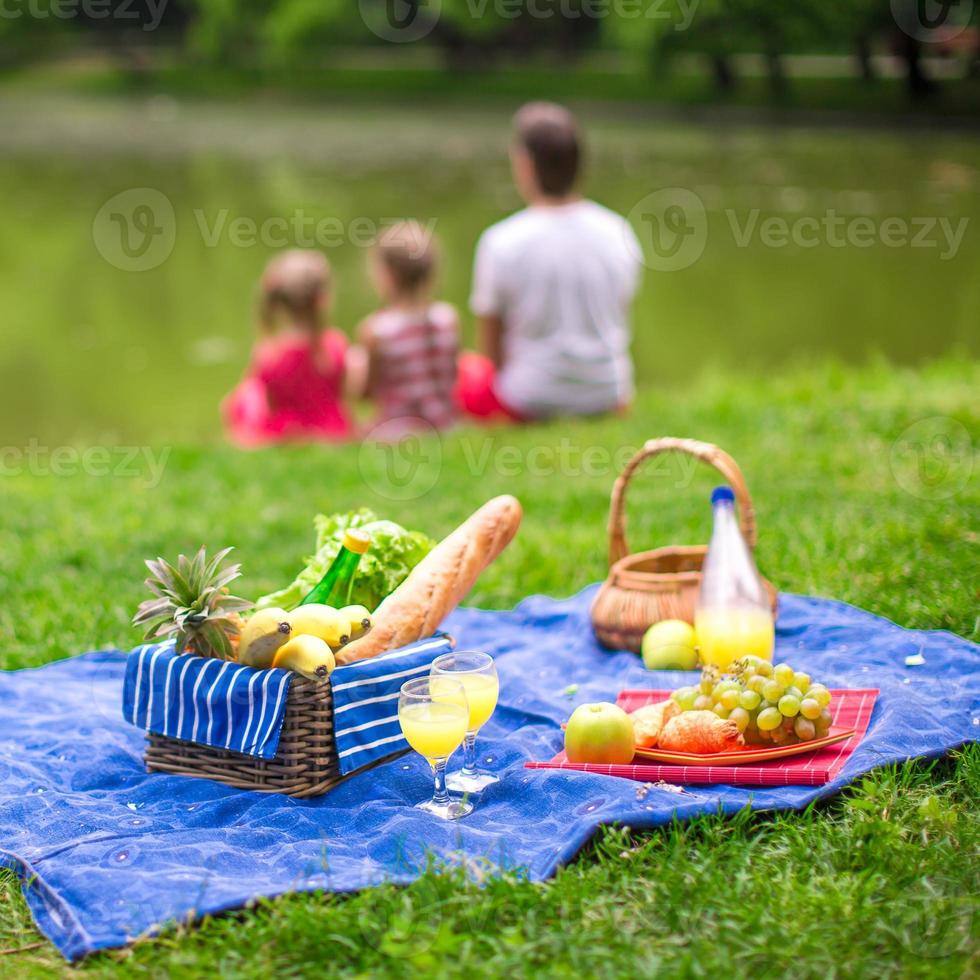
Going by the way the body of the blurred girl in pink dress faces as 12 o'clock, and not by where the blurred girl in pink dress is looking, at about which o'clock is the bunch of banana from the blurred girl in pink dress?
The bunch of banana is roughly at 6 o'clock from the blurred girl in pink dress.

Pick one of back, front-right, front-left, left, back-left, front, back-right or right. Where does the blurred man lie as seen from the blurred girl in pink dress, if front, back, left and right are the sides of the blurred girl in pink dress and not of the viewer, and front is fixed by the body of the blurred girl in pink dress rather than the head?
right

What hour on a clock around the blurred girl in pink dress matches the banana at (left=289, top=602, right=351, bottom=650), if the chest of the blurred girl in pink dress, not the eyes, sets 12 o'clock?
The banana is roughly at 6 o'clock from the blurred girl in pink dress.

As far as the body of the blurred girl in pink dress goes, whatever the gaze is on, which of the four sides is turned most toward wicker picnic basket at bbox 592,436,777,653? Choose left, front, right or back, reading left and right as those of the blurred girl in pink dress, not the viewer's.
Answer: back

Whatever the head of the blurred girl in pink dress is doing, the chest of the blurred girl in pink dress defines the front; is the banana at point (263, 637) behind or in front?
behind

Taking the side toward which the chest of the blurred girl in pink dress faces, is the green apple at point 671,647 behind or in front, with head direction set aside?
behind

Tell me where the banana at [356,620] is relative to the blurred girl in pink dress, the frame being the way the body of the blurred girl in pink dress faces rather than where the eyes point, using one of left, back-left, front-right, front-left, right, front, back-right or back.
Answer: back

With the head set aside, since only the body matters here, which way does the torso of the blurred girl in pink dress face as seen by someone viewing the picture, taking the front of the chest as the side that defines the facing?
away from the camera

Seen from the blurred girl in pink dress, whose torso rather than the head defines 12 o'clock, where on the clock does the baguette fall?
The baguette is roughly at 6 o'clock from the blurred girl in pink dress.

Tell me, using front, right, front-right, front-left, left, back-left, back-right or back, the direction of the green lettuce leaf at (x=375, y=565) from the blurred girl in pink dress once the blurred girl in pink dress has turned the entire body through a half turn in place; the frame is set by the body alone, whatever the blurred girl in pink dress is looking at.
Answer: front

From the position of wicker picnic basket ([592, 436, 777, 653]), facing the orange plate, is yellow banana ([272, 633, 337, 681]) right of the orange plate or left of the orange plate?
right

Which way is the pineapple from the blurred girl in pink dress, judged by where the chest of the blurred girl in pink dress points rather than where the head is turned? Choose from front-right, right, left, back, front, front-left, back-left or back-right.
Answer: back

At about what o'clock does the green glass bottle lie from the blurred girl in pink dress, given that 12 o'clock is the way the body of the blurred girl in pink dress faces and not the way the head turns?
The green glass bottle is roughly at 6 o'clock from the blurred girl in pink dress.

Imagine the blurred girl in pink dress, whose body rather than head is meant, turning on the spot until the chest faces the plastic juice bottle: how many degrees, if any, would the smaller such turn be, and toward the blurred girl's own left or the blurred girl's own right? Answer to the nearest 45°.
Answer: approximately 180°

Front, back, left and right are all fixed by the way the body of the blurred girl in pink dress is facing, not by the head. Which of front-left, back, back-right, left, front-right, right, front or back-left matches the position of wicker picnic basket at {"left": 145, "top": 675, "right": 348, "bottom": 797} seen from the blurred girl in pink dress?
back

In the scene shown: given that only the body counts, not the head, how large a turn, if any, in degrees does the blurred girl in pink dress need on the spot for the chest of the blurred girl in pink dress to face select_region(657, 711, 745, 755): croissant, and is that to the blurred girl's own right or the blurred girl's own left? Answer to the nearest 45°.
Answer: approximately 180°

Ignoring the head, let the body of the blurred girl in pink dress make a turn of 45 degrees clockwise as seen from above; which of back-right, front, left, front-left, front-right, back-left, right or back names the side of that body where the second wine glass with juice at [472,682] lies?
back-right

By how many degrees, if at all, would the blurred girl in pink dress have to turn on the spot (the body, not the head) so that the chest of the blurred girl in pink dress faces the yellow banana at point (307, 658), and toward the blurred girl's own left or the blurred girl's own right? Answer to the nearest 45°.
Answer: approximately 180°

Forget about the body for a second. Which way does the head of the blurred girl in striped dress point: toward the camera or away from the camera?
away from the camera

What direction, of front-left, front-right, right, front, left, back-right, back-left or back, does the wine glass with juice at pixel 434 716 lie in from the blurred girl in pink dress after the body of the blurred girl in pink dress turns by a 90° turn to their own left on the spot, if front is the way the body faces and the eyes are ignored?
left
